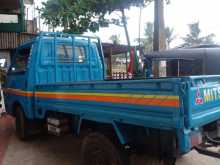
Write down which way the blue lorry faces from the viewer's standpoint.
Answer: facing away from the viewer and to the left of the viewer

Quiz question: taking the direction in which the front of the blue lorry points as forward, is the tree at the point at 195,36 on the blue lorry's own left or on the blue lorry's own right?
on the blue lorry's own right

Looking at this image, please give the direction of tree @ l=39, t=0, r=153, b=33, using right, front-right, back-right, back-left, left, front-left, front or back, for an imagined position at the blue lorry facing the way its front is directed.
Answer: front-right
